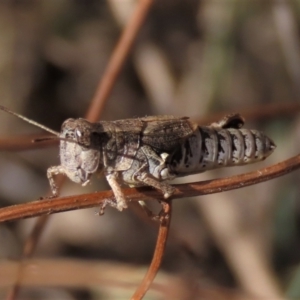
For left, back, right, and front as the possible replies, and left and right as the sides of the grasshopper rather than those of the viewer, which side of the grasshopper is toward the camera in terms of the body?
left
